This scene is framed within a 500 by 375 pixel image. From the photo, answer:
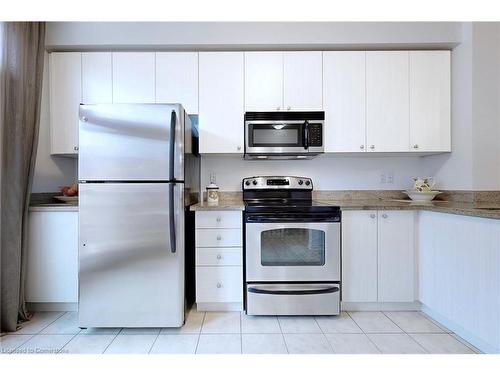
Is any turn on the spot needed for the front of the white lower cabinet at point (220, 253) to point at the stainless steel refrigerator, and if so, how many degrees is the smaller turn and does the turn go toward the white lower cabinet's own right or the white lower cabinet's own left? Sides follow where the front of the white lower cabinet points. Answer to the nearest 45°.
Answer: approximately 90° to the white lower cabinet's own right

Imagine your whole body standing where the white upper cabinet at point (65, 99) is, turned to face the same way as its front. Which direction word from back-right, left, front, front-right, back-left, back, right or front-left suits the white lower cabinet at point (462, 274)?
front-left

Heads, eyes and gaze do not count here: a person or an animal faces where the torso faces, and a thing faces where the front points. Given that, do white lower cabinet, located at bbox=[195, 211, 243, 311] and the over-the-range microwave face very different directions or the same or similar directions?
same or similar directions

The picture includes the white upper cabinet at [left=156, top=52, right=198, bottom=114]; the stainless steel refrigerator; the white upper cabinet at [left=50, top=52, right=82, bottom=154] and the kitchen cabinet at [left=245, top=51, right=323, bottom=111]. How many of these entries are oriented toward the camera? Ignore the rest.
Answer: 4

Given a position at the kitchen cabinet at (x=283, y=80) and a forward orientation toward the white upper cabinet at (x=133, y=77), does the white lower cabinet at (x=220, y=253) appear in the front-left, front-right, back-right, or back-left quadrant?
front-left

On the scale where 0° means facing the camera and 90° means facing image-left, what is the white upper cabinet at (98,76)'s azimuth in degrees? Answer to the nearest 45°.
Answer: approximately 0°

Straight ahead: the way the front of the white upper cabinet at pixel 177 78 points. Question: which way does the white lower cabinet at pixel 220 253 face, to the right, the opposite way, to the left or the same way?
the same way

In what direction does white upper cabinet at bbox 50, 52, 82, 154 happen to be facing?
toward the camera

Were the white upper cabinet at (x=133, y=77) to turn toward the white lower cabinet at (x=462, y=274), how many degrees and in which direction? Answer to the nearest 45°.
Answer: approximately 45° to its left

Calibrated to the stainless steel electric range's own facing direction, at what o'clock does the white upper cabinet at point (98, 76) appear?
The white upper cabinet is roughly at 3 o'clock from the stainless steel electric range.

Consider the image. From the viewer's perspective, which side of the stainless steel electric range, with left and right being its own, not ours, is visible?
front

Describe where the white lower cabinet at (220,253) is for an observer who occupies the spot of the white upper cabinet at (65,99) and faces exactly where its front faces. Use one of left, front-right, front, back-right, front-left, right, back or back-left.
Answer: front-left

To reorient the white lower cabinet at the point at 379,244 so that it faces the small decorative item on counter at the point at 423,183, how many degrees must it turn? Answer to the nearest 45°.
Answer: approximately 135° to its left

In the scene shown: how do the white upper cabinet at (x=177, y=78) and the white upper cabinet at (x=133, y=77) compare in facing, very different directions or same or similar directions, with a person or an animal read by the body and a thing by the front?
same or similar directions

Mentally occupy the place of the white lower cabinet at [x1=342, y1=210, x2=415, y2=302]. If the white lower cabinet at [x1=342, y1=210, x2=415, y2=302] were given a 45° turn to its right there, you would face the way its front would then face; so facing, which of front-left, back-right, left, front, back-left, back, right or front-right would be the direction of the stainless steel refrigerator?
front

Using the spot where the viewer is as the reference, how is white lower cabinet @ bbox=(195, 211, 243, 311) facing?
facing the viewer

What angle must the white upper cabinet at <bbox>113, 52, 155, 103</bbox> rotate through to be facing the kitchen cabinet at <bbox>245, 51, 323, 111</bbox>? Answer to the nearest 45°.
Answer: approximately 90° to its left
